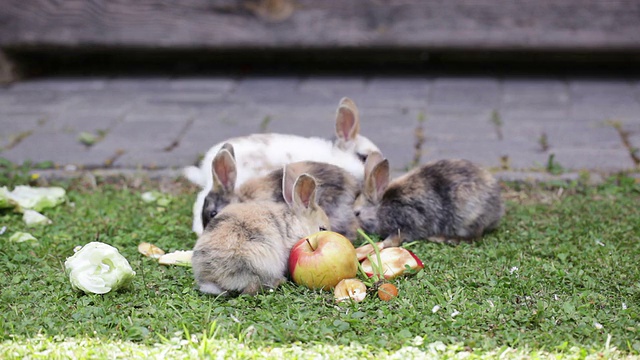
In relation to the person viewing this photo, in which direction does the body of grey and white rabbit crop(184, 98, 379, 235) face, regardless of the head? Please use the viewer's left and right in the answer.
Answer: facing to the right of the viewer

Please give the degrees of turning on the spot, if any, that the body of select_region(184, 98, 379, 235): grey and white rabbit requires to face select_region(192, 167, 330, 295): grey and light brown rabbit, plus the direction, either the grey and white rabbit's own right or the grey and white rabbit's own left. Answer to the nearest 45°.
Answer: approximately 90° to the grey and white rabbit's own right

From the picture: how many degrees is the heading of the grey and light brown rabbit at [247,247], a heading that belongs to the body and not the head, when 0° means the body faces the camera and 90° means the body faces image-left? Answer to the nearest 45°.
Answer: approximately 225°

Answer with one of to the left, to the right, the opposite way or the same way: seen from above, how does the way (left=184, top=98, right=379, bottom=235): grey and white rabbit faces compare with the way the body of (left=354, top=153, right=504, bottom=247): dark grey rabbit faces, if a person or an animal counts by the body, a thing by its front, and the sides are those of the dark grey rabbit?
the opposite way

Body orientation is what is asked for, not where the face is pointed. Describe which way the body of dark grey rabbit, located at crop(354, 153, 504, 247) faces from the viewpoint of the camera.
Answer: to the viewer's left

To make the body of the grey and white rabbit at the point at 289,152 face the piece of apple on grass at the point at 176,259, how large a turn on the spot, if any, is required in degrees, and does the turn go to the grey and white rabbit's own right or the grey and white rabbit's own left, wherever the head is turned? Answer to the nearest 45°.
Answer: approximately 135° to the grey and white rabbit's own right

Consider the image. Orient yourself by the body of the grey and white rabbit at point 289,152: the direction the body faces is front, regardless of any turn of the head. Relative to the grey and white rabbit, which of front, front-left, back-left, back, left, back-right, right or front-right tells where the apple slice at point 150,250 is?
back-right

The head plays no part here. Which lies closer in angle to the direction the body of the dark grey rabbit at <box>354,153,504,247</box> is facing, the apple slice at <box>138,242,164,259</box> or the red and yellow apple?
the apple slice

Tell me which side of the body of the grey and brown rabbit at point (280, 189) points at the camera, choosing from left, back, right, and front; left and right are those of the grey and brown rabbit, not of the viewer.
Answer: left

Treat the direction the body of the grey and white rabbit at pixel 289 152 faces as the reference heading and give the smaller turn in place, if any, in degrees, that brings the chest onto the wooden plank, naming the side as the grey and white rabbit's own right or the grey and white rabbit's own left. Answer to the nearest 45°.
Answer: approximately 90° to the grey and white rabbit's own left

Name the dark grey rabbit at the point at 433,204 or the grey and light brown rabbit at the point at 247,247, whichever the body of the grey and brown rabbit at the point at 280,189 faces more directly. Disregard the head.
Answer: the grey and light brown rabbit

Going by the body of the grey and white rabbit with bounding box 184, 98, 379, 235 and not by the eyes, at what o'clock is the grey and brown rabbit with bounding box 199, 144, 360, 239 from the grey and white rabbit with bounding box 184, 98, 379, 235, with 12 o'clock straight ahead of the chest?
the grey and brown rabbit with bounding box 199, 144, 360, 239 is roughly at 3 o'clock from the grey and white rabbit with bounding box 184, 98, 379, 235.

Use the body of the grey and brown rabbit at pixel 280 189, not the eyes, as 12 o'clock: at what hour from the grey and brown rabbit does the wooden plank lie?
The wooden plank is roughly at 3 o'clock from the grey and brown rabbit.
